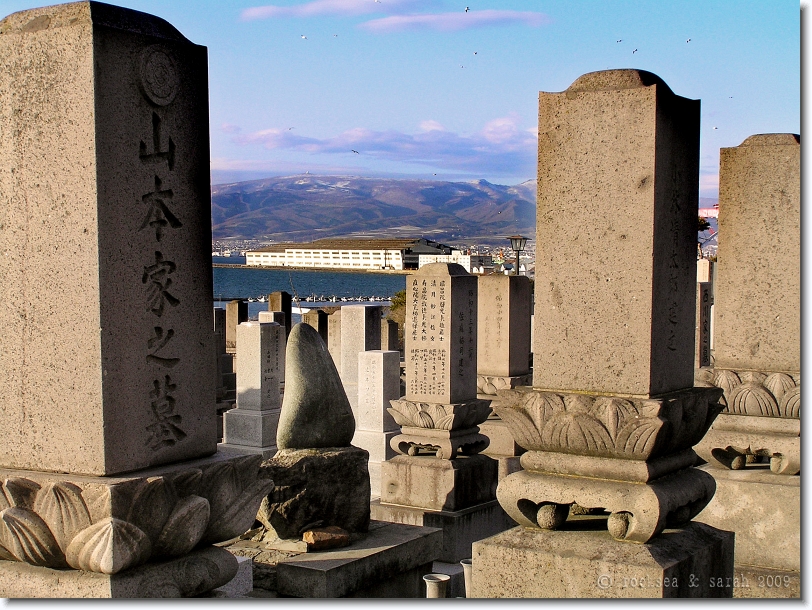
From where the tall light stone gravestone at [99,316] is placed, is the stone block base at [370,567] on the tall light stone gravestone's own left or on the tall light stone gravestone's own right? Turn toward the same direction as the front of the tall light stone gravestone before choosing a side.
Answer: on the tall light stone gravestone's own left

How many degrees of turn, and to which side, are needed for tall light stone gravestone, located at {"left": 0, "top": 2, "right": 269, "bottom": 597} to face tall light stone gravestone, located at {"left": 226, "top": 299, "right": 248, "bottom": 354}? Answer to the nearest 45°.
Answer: approximately 135° to its left

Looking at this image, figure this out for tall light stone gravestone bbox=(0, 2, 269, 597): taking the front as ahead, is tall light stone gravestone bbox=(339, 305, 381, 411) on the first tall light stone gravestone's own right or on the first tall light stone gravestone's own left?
on the first tall light stone gravestone's own left

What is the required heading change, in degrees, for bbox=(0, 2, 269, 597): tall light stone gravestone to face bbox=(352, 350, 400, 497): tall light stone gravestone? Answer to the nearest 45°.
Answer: approximately 135° to its left

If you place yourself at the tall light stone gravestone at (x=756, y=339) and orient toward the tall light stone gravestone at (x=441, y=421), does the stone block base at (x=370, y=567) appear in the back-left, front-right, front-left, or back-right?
front-left

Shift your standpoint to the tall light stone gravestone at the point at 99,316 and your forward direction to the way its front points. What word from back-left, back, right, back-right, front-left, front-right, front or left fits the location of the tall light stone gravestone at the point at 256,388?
back-left

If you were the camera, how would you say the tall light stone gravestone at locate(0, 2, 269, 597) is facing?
facing the viewer and to the right of the viewer

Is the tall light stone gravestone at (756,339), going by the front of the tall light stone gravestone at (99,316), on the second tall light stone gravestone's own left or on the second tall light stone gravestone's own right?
on the second tall light stone gravestone's own left

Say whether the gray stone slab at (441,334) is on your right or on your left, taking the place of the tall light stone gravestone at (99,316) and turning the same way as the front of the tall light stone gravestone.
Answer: on your left

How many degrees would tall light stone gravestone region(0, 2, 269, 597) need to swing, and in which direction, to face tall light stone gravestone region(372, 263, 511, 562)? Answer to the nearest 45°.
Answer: approximately 90° to its left
